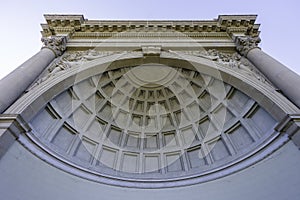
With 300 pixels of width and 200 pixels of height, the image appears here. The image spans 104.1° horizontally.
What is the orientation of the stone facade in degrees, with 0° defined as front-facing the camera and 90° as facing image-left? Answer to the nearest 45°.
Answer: approximately 0°
